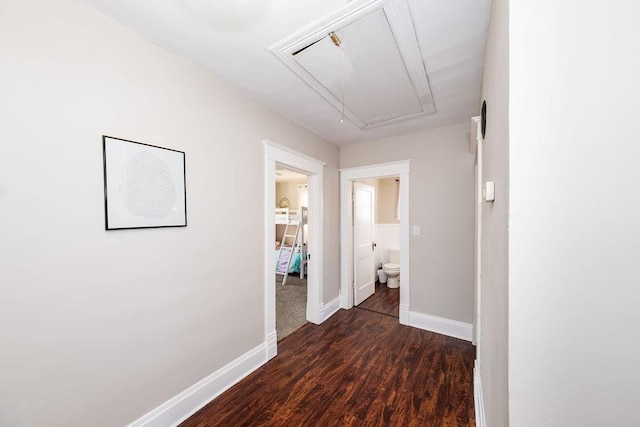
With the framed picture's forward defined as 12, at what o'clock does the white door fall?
The white door is roughly at 10 o'clock from the framed picture.

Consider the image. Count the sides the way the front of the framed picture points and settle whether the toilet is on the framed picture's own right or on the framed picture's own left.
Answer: on the framed picture's own left

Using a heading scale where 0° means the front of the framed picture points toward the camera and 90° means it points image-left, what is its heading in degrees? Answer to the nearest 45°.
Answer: approximately 315°
